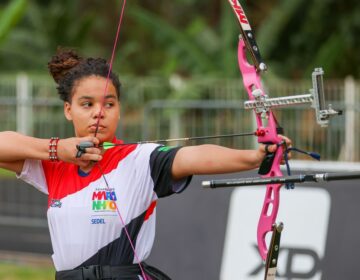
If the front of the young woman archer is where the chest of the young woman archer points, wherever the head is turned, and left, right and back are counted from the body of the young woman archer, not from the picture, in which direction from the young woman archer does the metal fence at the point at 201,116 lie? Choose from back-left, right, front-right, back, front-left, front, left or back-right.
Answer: back

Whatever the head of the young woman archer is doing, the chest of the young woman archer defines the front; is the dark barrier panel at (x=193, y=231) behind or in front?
behind

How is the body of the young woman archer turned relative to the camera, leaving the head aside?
toward the camera
